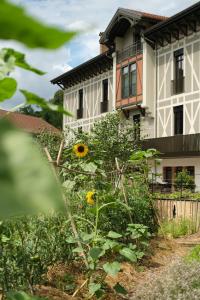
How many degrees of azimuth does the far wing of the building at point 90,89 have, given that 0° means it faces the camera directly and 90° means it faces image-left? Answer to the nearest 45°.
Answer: approximately 45°

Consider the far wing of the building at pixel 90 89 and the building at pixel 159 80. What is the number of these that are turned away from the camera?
0

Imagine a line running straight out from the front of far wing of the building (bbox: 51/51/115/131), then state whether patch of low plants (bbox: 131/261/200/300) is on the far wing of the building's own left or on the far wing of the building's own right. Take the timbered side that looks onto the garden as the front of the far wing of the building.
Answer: on the far wing of the building's own left

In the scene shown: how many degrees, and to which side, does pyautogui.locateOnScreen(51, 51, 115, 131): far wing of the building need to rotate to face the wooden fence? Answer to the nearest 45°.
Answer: approximately 45° to its left

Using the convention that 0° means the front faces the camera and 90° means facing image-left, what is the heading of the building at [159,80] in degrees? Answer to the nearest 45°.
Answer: approximately 45°

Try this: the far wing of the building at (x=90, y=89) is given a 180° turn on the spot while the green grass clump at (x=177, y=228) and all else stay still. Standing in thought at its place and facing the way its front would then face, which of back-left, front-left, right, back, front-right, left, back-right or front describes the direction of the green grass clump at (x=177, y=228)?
back-right

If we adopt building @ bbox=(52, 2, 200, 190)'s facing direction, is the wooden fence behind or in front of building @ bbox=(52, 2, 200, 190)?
in front

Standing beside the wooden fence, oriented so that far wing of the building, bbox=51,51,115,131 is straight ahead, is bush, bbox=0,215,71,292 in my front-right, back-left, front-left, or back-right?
back-left

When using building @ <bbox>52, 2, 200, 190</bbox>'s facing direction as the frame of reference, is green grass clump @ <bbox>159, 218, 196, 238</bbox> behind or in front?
in front
